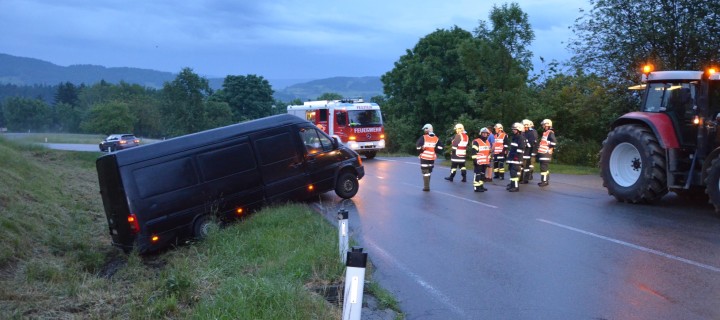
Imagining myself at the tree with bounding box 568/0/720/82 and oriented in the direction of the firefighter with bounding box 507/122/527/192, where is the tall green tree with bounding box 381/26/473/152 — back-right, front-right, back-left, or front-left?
back-right

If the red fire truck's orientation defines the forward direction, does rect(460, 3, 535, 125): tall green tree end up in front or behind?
in front

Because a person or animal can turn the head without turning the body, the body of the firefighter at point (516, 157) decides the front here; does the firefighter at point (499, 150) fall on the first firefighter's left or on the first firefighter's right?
on the first firefighter's right
